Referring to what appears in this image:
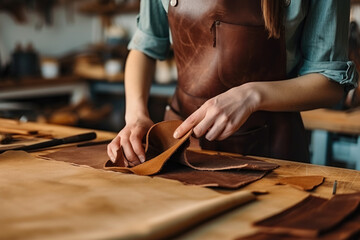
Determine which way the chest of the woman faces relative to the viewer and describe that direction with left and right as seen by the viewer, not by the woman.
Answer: facing the viewer and to the left of the viewer

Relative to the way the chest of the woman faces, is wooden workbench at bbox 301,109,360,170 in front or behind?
behind

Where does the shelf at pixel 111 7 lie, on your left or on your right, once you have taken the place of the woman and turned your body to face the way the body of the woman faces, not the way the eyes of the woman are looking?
on your right
